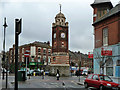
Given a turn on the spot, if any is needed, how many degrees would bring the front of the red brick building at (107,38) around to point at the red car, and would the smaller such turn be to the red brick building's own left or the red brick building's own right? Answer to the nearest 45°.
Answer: approximately 45° to the red brick building's own left

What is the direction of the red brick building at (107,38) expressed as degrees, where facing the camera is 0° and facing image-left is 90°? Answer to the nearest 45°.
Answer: approximately 45°
